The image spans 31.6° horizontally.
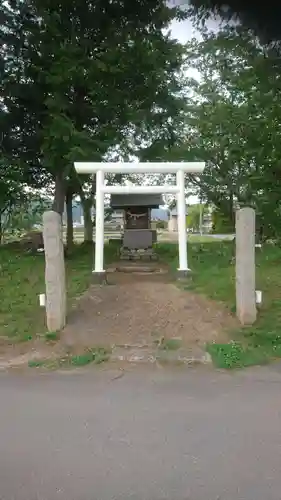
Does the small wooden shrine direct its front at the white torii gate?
yes

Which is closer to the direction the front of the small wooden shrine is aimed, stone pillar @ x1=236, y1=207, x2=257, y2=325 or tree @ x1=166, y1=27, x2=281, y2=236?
the stone pillar

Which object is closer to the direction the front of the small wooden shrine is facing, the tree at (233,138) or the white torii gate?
the white torii gate

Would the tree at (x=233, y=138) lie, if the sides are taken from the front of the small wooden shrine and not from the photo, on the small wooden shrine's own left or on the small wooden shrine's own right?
on the small wooden shrine's own left

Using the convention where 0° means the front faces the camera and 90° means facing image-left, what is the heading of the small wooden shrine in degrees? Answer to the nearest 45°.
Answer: approximately 0°

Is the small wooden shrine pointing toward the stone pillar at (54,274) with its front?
yes
